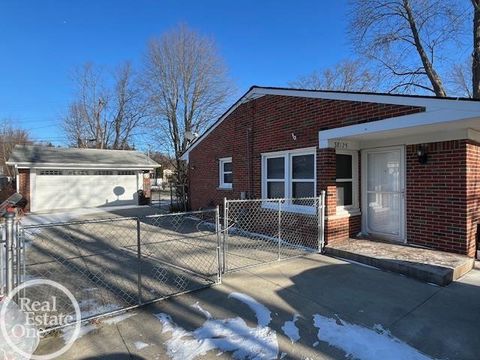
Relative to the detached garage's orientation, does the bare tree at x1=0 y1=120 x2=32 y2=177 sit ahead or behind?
behind

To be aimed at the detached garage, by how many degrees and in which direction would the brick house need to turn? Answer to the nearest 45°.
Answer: approximately 90° to its right

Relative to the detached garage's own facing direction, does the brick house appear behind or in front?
in front

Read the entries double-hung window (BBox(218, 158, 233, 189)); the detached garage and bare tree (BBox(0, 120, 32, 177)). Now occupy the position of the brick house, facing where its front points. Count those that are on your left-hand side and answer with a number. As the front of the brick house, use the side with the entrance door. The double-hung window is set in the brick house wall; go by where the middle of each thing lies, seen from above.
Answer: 0

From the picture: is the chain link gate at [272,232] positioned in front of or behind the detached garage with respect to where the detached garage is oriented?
in front

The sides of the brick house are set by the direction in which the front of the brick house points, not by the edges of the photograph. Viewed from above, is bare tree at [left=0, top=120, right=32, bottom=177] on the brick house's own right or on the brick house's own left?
on the brick house's own right

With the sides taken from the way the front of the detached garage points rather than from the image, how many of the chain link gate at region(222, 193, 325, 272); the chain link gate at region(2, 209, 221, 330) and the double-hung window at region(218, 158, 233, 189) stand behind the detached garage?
0

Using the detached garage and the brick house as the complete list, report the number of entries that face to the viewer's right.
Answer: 0

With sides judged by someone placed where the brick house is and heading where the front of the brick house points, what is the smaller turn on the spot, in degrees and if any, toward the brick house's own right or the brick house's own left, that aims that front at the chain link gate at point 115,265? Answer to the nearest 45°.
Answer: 0° — it already faces it

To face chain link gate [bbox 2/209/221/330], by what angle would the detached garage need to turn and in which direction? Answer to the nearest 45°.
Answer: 0° — it already faces it

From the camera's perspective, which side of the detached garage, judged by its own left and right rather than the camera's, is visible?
front

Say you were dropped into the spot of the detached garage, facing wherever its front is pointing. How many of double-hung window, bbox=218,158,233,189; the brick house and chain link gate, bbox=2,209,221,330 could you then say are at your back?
0

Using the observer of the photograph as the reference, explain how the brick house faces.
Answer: facing the viewer and to the left of the viewer
